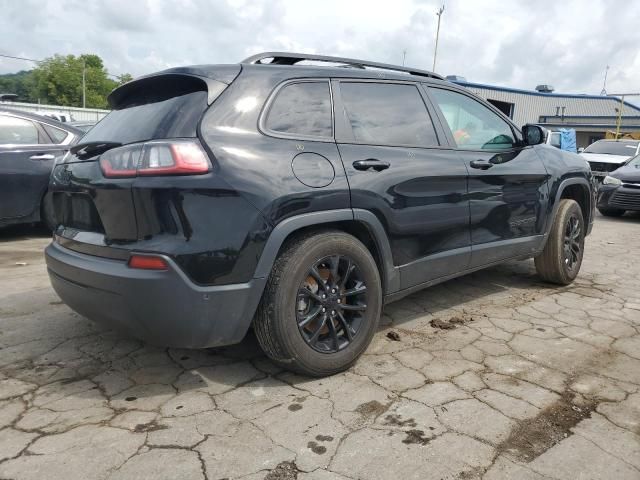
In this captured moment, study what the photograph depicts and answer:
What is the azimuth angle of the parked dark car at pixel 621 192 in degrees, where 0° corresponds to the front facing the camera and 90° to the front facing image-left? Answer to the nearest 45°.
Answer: approximately 45°

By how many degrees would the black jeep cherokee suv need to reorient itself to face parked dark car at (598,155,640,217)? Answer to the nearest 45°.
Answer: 0° — it already faces it

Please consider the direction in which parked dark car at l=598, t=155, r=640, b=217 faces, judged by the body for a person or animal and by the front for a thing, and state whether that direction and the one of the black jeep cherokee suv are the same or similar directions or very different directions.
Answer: very different directions

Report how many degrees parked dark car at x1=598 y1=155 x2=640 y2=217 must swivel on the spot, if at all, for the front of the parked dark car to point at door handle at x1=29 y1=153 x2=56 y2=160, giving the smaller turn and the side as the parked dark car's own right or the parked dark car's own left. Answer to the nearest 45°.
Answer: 0° — it already faces it

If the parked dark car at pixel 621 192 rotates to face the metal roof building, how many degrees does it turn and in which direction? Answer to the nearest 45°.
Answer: approximately 135° to its right

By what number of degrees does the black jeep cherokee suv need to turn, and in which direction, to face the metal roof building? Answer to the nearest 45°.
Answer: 0° — it already faces it

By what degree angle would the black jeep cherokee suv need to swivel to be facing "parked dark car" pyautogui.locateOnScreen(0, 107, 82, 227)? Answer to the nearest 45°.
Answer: approximately 90° to its left

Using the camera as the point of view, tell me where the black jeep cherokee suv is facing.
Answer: facing away from the viewer and to the right of the viewer

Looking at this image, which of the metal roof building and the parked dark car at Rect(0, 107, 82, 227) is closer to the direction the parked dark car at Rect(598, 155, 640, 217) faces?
the parked dark car

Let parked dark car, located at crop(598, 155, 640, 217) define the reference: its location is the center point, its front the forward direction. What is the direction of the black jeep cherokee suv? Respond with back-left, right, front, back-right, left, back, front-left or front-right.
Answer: front-left

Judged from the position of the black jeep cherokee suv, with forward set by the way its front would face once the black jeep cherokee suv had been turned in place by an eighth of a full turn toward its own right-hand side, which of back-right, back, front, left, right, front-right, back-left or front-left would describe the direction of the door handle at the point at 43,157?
back-left
